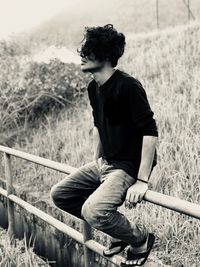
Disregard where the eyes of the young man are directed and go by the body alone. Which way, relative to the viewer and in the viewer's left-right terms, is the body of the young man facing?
facing the viewer and to the left of the viewer

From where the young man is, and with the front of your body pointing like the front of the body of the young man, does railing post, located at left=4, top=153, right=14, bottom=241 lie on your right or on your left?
on your right

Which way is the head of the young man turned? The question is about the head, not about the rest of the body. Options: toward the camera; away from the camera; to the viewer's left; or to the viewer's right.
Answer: to the viewer's left
